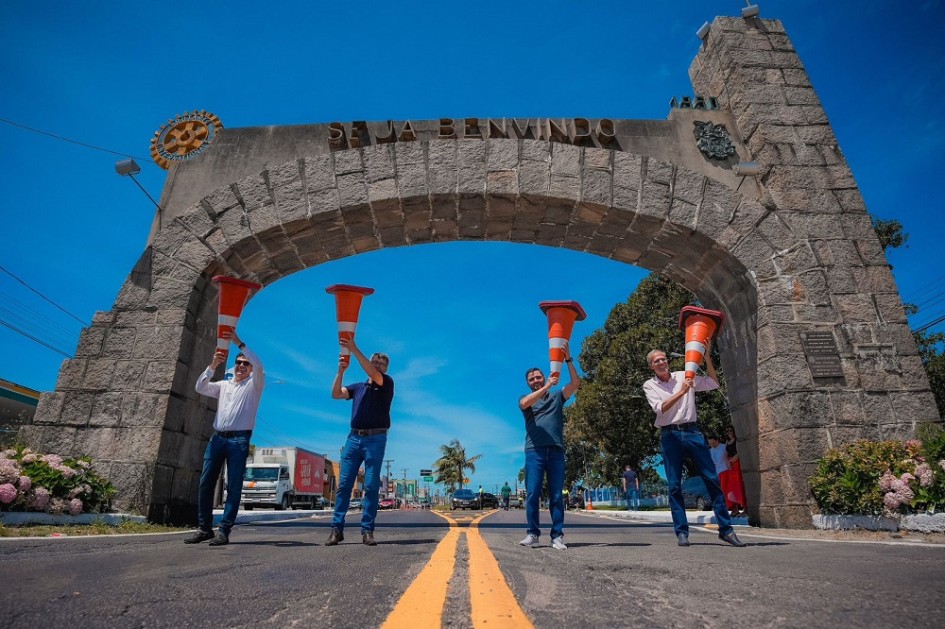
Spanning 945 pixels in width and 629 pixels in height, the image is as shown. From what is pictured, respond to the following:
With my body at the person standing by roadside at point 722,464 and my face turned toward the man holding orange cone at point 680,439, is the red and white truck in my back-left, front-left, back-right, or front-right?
back-right

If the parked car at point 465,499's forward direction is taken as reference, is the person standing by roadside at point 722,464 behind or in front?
in front

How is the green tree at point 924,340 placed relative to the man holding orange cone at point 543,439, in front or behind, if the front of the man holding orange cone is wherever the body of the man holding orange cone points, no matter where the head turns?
behind

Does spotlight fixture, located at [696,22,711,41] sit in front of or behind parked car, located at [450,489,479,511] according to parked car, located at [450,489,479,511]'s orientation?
in front

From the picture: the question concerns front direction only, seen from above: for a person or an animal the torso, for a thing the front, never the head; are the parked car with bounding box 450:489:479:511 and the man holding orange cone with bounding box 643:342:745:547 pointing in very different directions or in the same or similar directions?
same or similar directions

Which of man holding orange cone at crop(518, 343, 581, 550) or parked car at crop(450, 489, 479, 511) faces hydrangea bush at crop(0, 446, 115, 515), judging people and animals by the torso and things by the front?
the parked car

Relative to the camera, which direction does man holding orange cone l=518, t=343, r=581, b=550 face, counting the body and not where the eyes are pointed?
toward the camera

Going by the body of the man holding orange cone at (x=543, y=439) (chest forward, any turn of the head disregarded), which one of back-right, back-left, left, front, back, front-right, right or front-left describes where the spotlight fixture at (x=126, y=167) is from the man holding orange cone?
right

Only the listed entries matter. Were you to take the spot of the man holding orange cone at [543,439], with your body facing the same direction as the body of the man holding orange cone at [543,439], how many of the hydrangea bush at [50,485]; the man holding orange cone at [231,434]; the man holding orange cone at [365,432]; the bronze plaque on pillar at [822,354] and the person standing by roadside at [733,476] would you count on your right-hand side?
3

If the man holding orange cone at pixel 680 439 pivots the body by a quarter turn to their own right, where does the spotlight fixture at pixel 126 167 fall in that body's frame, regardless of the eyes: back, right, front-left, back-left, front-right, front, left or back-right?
front

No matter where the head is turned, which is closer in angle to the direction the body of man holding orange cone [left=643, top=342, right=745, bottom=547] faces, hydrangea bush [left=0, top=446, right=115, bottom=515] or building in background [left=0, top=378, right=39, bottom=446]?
the hydrangea bush

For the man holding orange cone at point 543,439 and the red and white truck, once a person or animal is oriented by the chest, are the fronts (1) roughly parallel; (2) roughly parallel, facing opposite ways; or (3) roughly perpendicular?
roughly parallel

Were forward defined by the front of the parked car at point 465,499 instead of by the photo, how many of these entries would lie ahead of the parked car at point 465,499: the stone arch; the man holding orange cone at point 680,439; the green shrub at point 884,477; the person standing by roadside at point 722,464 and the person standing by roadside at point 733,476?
5

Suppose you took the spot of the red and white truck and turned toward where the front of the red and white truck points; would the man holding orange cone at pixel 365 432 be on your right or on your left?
on your left

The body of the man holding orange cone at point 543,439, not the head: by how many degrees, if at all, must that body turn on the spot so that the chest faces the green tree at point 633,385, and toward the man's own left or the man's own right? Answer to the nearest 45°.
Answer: approximately 180°

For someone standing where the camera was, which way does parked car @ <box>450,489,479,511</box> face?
facing the viewer

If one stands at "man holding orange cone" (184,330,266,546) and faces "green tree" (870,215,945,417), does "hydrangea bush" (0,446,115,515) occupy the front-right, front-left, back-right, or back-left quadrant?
back-left

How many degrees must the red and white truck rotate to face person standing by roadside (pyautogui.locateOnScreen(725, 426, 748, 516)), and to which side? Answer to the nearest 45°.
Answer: approximately 45° to its left

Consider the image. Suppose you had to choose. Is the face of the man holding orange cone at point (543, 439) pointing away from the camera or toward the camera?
toward the camera

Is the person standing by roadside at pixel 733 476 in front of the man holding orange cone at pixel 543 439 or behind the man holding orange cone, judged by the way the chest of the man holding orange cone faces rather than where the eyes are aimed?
behind
